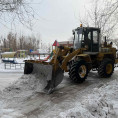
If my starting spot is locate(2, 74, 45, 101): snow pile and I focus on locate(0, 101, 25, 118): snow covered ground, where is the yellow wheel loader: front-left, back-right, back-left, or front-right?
back-left

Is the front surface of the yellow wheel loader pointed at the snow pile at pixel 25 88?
yes

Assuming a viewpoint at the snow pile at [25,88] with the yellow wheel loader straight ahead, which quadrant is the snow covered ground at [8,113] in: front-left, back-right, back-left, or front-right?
back-right

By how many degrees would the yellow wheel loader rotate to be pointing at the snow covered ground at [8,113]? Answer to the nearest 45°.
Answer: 0° — it already faces it

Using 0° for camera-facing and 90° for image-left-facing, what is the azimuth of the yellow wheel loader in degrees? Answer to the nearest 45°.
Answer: approximately 45°
